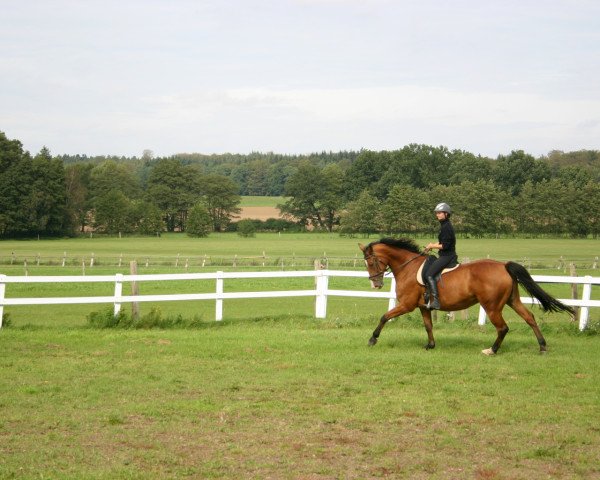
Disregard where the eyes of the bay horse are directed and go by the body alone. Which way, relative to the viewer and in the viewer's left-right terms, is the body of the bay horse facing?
facing to the left of the viewer

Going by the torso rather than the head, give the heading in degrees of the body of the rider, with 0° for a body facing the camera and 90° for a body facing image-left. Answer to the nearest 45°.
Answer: approximately 90°

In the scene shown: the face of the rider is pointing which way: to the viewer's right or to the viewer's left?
to the viewer's left

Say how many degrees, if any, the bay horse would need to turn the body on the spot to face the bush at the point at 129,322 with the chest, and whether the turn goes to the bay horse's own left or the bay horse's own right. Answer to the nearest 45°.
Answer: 0° — it already faces it
